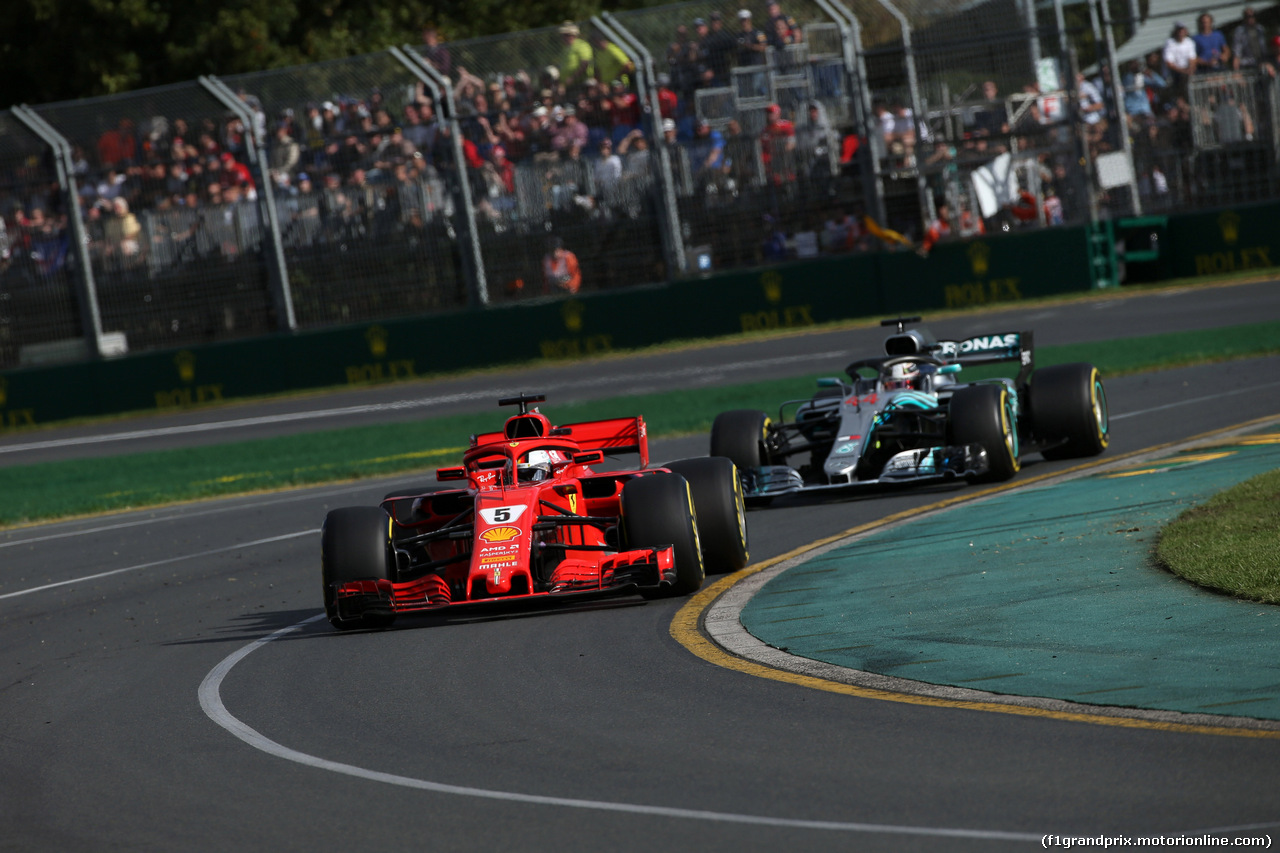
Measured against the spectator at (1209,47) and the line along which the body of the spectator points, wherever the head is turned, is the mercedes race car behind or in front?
in front

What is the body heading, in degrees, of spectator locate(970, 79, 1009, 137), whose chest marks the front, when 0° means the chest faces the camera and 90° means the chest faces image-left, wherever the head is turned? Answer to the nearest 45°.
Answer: approximately 0°

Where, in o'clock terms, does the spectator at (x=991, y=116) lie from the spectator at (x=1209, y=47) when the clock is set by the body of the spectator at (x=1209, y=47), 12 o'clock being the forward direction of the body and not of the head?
the spectator at (x=991, y=116) is roughly at 3 o'clock from the spectator at (x=1209, y=47).

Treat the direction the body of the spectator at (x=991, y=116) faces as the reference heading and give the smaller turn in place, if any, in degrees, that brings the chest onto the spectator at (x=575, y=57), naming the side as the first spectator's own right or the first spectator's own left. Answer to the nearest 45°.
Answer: approximately 90° to the first spectator's own right

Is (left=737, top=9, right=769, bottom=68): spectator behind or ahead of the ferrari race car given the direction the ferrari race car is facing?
behind

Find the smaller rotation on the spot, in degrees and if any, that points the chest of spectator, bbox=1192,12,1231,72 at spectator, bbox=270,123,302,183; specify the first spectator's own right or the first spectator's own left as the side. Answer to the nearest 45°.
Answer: approximately 90° to the first spectator's own right

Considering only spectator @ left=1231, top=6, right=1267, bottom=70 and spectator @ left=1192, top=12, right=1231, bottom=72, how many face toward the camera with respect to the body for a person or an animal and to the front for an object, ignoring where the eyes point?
2

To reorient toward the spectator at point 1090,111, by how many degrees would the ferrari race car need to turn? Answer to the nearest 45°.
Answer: approximately 135° to its left

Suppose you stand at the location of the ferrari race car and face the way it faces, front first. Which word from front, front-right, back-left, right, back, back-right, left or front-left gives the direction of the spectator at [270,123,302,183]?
back
